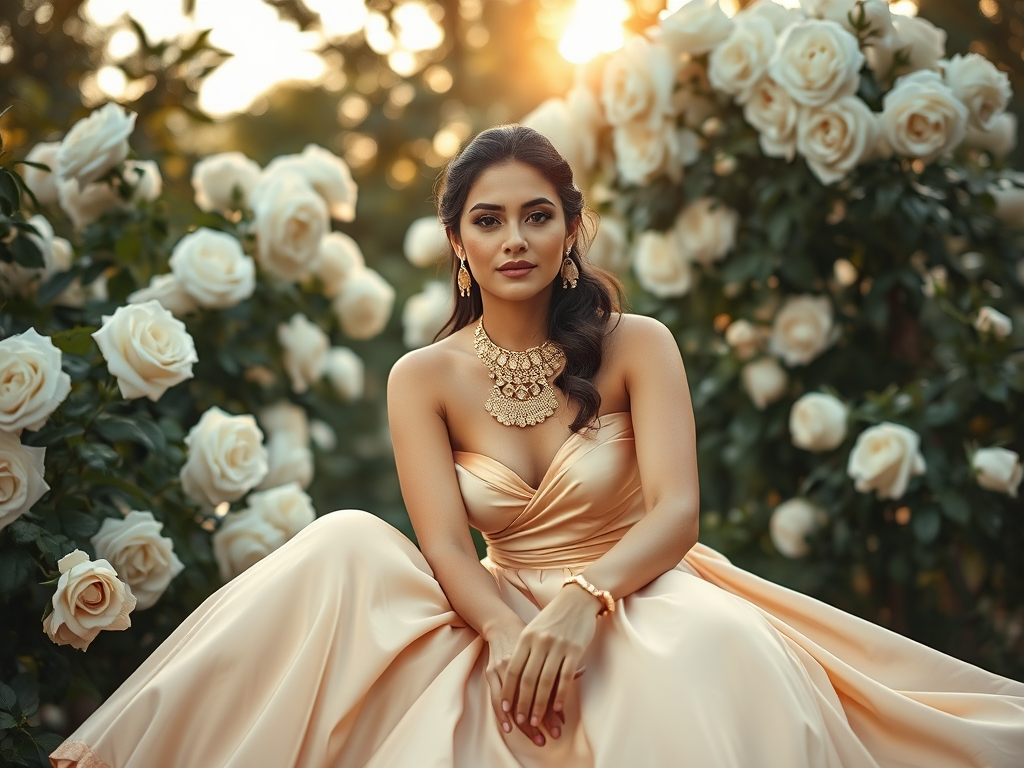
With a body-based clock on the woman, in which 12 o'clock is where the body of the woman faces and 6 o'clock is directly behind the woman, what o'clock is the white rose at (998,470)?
The white rose is roughly at 8 o'clock from the woman.

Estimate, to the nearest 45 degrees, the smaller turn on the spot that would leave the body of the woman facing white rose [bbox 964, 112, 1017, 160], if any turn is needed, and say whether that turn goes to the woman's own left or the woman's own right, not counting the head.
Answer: approximately 135° to the woman's own left

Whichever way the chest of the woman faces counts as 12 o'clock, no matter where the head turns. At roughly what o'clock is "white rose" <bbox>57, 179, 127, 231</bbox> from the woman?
The white rose is roughly at 5 o'clock from the woman.

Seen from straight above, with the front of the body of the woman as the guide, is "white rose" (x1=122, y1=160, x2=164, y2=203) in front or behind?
behind

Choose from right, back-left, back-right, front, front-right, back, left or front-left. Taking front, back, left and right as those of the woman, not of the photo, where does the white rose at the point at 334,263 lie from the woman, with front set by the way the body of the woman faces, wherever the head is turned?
back

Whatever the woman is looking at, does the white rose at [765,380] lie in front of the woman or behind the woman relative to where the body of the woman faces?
behind

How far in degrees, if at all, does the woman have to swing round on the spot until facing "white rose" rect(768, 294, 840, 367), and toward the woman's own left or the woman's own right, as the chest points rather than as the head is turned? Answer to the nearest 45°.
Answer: approximately 135° to the woman's own left

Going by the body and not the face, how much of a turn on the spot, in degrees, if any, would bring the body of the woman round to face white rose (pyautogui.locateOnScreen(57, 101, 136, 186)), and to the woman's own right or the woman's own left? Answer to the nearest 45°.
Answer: approximately 135° to the woman's own right

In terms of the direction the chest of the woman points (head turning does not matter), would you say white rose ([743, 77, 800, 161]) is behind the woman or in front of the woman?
behind

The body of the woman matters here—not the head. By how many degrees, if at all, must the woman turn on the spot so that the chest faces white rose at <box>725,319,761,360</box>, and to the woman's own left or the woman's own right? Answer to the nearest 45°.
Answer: approximately 135° to the woman's own left

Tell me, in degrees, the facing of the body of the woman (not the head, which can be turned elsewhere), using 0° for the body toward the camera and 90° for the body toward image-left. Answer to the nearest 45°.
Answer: approximately 0°

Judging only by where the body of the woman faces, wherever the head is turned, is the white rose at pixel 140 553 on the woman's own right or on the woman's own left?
on the woman's own right

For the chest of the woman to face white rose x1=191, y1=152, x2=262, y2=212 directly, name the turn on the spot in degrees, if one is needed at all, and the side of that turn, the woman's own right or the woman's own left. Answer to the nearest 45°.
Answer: approximately 180°

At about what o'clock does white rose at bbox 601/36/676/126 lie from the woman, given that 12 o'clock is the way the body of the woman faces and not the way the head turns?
The white rose is roughly at 7 o'clock from the woman.

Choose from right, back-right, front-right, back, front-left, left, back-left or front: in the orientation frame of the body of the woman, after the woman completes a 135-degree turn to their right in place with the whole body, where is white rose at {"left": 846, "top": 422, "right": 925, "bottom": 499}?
right

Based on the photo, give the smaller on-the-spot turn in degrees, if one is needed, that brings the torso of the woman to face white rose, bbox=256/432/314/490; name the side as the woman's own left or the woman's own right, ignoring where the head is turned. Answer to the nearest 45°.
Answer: approximately 135° to the woman's own right

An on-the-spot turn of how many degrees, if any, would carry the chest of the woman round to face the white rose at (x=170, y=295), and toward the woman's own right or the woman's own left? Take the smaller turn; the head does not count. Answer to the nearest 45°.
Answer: approximately 135° to the woman's own right

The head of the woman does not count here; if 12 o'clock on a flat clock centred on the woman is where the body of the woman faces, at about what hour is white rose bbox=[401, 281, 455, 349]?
The white rose is roughly at 6 o'clock from the woman.
